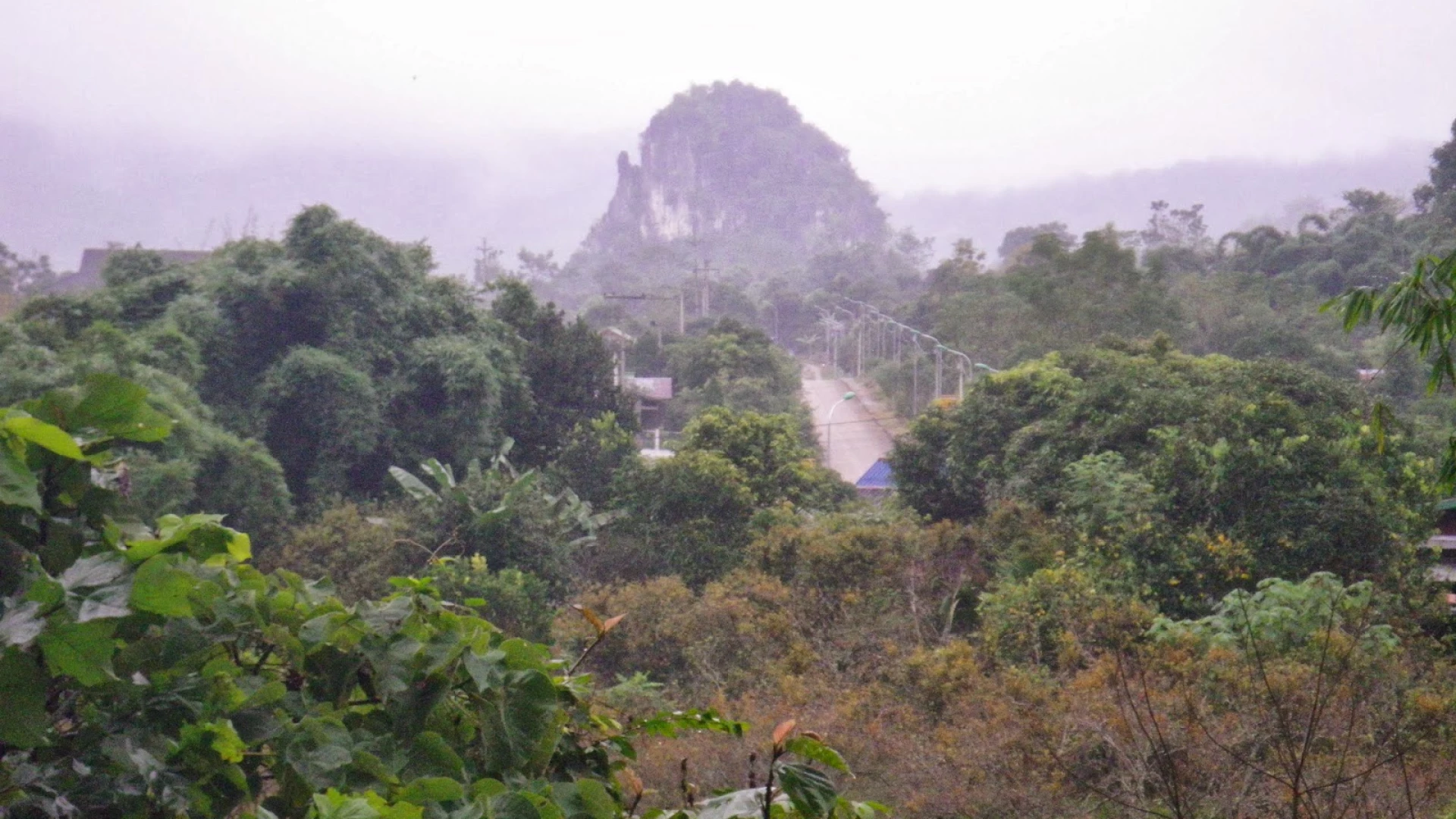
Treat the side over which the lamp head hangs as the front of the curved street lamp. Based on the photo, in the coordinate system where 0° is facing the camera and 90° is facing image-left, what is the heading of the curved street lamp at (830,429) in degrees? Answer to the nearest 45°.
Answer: approximately 270°

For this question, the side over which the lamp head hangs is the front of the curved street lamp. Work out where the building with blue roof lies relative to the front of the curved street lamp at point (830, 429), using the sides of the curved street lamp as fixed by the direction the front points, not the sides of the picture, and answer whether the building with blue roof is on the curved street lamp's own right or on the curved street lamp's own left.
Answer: on the curved street lamp's own right

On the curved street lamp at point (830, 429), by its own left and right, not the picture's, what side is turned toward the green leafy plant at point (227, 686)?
right
